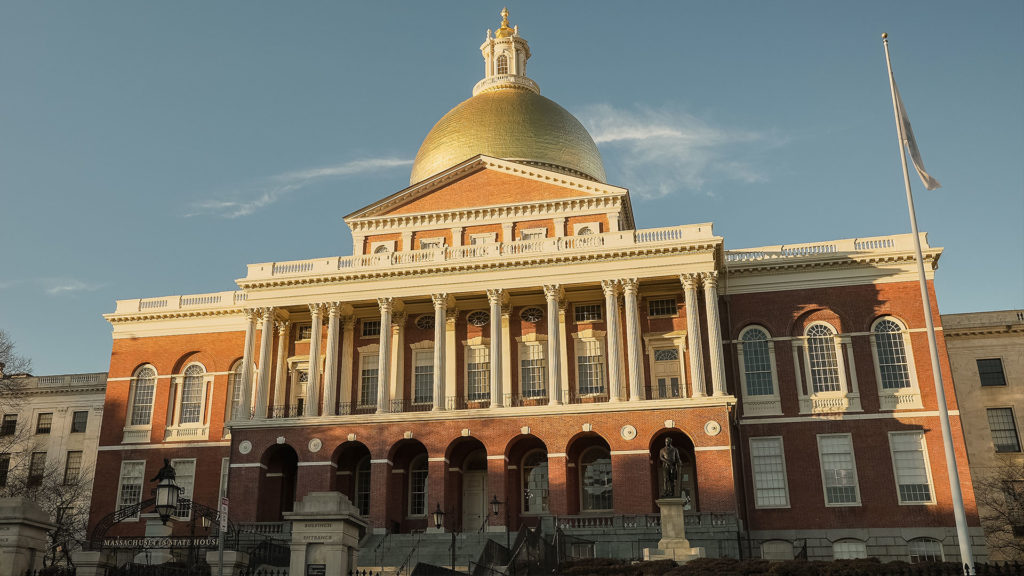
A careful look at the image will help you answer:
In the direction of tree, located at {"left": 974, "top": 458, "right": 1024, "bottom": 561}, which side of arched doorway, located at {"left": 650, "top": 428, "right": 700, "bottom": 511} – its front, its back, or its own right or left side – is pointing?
left

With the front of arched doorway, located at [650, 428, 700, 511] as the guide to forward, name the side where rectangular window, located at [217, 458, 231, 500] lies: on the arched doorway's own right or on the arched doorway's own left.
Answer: on the arched doorway's own right

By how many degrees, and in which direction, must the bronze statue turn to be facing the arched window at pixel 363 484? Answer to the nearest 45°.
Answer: approximately 135° to its right

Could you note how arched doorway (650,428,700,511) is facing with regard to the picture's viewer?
facing the viewer

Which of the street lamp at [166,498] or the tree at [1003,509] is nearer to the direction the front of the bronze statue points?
the street lamp

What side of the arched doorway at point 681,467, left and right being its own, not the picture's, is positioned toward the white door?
right

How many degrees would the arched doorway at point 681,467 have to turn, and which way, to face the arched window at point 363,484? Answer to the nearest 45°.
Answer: approximately 90° to its right

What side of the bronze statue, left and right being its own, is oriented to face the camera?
front

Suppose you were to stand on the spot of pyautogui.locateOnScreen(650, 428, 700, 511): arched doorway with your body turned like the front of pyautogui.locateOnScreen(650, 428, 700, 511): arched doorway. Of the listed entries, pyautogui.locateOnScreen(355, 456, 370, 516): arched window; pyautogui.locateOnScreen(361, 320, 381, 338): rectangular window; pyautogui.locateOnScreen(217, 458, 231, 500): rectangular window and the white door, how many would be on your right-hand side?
4

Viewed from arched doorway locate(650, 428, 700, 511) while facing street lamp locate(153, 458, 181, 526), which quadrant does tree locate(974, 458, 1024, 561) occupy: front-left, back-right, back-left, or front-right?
back-left

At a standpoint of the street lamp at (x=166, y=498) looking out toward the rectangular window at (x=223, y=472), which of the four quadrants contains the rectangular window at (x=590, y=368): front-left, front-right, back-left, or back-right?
front-right

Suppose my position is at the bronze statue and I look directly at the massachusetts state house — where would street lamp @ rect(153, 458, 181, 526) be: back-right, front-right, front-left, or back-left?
back-left

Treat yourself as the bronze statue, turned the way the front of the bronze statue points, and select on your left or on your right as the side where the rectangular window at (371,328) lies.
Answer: on your right

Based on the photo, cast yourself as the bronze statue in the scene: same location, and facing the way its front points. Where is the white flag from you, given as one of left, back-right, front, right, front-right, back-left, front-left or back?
front-left

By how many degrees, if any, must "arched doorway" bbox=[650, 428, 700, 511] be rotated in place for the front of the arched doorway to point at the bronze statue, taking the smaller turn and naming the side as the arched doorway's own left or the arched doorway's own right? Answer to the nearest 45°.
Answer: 0° — it already faces it

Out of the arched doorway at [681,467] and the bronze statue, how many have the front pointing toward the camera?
2
